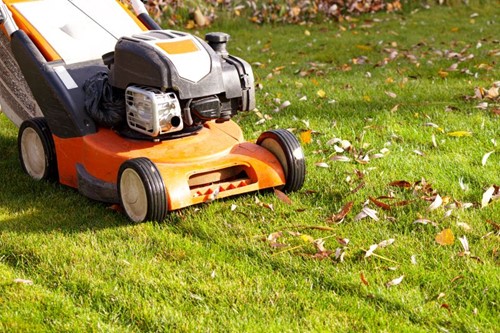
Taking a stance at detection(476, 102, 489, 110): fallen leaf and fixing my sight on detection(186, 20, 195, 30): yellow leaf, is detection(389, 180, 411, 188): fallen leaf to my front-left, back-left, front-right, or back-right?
back-left

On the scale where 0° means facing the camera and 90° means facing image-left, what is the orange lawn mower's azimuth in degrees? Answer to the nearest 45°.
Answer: approximately 315°

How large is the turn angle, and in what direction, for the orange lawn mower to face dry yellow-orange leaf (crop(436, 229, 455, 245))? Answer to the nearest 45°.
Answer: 0° — it already faces it

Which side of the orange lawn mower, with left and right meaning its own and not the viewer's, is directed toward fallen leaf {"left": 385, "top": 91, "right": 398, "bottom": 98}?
left

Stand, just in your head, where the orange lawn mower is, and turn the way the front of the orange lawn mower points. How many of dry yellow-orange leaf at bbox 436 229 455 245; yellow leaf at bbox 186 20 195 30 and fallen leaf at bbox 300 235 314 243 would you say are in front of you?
2

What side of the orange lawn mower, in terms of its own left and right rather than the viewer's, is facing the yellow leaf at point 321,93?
left

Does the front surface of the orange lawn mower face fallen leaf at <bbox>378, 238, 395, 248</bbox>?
yes

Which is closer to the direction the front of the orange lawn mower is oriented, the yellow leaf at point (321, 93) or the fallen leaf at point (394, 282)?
the fallen leaf

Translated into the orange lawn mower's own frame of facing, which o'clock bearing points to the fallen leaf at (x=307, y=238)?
The fallen leaf is roughly at 12 o'clock from the orange lawn mower.

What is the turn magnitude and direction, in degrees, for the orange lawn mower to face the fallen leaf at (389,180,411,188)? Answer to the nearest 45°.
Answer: approximately 45° to its left

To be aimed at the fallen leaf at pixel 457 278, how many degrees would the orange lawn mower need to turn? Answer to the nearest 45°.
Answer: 0° — it already faces it
